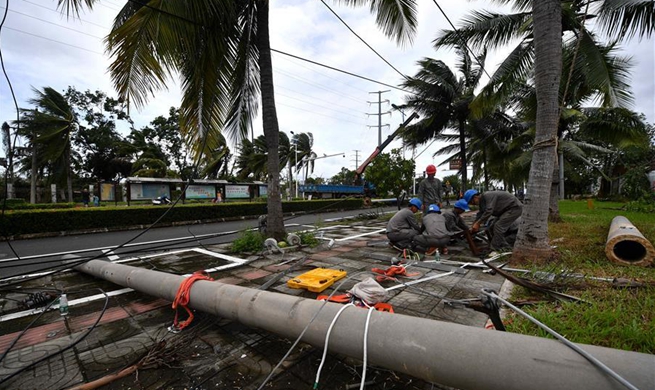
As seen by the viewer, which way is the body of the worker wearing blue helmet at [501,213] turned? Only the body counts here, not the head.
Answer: to the viewer's left

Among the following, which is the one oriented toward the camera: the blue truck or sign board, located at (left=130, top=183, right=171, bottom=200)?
the sign board

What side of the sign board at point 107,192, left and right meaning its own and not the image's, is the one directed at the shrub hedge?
front

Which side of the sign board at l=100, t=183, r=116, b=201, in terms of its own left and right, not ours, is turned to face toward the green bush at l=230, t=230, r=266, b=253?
front

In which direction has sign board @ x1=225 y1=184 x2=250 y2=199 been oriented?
toward the camera

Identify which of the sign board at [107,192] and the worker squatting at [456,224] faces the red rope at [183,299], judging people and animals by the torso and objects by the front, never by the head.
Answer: the sign board

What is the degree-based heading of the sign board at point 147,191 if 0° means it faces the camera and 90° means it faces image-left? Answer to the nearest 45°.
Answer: approximately 0°

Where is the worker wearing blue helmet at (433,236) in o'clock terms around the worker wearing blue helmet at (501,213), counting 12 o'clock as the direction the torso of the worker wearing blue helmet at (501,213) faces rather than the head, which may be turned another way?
the worker wearing blue helmet at (433,236) is roughly at 11 o'clock from the worker wearing blue helmet at (501,213).

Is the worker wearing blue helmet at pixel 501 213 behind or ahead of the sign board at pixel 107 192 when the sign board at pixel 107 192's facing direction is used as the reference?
ahead

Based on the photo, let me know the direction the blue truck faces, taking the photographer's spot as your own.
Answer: facing to the right of the viewer

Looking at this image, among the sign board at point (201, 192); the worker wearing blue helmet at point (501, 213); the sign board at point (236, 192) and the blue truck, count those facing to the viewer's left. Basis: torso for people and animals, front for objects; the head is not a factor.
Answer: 1

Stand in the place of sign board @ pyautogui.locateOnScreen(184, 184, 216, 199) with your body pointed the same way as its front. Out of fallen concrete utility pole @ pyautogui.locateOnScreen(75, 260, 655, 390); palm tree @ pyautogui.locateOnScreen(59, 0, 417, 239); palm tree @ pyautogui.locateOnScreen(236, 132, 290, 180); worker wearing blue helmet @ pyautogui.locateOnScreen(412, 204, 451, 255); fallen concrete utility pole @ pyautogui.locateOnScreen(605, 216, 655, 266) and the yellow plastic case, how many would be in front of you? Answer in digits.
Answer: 5
